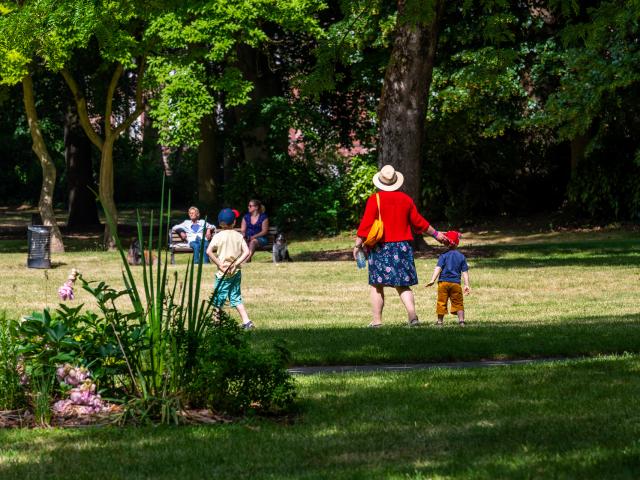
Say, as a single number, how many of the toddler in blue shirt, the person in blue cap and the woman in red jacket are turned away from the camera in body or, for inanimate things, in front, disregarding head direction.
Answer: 3

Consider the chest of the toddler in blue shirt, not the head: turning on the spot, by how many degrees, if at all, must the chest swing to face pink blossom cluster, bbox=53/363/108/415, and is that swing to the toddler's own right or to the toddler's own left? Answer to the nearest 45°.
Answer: approximately 180°

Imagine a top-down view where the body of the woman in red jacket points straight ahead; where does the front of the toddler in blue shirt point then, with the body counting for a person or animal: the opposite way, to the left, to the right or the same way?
the same way

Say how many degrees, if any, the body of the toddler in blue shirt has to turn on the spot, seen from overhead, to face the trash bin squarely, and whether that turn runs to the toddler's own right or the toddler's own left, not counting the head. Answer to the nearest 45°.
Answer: approximately 45° to the toddler's own left

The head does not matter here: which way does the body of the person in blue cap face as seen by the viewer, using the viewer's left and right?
facing away from the viewer

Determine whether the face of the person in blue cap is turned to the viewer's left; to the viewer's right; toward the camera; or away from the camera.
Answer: away from the camera

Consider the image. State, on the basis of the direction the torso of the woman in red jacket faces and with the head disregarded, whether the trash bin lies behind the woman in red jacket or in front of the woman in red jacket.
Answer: in front

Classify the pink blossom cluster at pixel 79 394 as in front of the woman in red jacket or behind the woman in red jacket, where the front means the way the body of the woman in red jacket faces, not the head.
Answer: behind

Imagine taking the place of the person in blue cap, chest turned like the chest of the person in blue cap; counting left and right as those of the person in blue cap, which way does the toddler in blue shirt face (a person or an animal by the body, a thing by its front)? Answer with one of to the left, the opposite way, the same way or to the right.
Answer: the same way

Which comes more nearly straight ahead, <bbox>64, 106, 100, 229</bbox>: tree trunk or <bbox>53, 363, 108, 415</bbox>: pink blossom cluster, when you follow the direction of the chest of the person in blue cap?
the tree trunk

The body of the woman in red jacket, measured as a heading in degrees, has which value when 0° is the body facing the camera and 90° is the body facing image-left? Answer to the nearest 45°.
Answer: approximately 180°

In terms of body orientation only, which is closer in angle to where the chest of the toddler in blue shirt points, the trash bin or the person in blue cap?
the trash bin

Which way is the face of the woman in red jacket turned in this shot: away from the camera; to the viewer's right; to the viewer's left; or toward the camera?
away from the camera

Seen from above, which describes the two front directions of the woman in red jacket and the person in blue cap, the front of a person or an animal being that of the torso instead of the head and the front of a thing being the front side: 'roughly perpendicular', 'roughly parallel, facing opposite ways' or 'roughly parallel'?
roughly parallel

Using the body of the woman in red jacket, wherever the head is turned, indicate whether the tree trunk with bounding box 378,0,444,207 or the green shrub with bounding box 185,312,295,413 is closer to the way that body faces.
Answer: the tree trunk

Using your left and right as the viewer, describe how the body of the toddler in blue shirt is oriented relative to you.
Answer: facing away from the viewer
